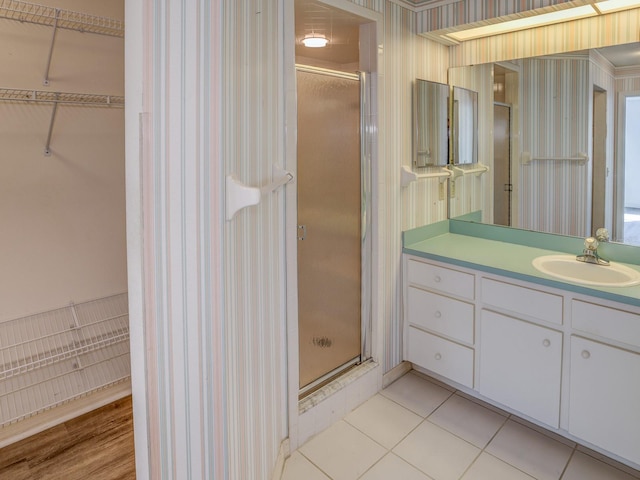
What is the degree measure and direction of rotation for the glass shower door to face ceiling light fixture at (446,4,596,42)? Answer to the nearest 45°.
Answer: approximately 45° to its left

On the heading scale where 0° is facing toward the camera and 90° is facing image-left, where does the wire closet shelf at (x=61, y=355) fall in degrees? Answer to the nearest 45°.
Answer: approximately 315°

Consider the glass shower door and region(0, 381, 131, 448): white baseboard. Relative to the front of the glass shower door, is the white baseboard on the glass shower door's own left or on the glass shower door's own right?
on the glass shower door's own right

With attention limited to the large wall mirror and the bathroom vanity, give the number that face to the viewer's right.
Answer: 0

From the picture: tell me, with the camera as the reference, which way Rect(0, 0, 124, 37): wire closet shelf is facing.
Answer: facing the viewer and to the right of the viewer

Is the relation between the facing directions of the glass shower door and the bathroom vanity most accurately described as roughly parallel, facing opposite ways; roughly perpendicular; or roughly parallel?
roughly perpendicular

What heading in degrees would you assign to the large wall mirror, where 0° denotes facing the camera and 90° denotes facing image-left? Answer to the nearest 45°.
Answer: approximately 45°

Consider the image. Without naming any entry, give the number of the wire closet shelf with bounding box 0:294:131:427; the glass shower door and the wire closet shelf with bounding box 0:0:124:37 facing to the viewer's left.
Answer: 0

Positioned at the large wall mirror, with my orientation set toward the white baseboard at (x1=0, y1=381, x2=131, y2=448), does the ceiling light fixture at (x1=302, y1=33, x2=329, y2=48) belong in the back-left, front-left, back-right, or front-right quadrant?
front-right

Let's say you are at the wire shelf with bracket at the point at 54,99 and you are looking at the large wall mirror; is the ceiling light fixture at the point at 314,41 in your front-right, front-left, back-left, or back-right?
front-left

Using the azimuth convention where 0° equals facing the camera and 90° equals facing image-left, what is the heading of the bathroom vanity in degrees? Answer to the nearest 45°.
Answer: approximately 45°
